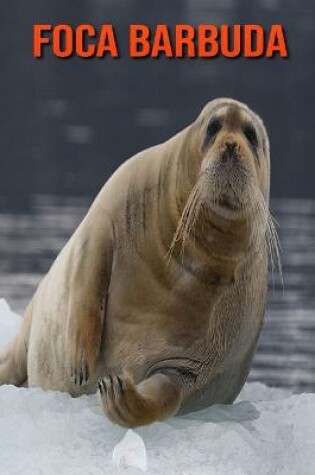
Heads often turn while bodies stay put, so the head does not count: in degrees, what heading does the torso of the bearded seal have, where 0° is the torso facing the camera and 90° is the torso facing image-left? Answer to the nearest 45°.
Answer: approximately 315°
